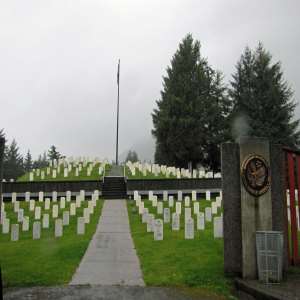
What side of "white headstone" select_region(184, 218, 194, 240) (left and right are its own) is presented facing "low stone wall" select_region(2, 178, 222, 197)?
back

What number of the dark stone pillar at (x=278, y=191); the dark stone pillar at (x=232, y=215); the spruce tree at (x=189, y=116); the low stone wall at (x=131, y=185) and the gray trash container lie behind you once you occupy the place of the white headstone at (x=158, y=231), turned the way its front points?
2

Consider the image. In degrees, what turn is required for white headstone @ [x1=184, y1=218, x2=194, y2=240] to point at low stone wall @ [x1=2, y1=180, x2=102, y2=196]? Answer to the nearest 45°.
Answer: approximately 135° to its right

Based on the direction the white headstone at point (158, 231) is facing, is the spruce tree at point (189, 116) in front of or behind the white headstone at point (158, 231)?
behind

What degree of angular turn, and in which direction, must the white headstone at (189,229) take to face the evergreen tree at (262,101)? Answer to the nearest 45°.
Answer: approximately 180°

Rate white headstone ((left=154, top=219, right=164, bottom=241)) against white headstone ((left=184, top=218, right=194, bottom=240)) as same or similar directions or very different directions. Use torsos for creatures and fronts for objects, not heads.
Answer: same or similar directions

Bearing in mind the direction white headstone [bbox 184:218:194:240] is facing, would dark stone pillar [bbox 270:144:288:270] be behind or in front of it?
in front

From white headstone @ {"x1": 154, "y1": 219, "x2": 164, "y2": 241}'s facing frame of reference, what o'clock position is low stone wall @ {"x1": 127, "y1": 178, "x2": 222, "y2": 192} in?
The low stone wall is roughly at 6 o'clock from the white headstone.

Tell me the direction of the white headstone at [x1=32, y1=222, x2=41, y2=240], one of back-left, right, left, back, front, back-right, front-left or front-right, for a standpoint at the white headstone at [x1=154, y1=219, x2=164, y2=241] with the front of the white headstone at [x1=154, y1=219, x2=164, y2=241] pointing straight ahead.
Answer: right

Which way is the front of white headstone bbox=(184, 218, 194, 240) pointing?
toward the camera

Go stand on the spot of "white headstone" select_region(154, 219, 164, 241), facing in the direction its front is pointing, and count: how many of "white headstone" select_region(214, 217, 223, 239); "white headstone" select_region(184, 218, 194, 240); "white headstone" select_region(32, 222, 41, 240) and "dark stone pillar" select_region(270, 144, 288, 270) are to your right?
1

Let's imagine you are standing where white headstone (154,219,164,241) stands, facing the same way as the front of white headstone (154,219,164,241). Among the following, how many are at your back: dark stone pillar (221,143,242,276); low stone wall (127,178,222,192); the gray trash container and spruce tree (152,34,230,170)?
2

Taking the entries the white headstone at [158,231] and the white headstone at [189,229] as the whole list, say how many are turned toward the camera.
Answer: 2

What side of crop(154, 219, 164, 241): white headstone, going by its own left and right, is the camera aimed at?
front

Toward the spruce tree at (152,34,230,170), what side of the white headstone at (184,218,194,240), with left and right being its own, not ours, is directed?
back

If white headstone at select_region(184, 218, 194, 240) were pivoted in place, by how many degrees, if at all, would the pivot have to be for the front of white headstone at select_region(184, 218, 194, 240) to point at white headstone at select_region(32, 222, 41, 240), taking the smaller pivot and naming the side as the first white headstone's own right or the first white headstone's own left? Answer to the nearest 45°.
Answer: approximately 90° to the first white headstone's own right
